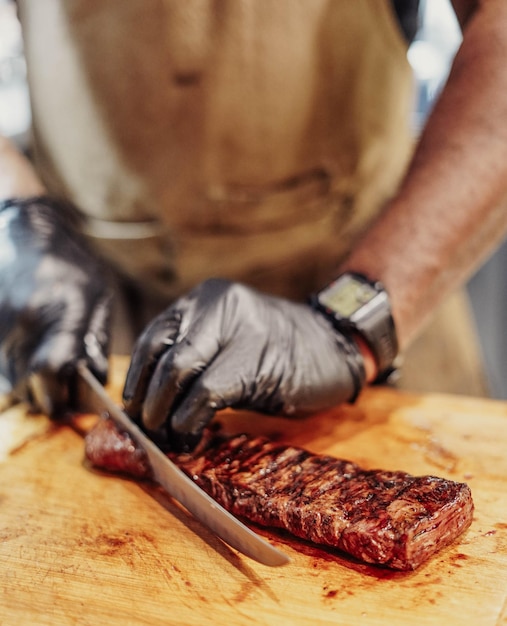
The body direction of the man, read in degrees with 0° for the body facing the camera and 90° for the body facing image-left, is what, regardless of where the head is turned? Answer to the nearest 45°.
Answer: approximately 0°

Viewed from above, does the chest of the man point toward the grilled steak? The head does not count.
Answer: yes

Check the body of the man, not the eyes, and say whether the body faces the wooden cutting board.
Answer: yes
